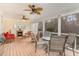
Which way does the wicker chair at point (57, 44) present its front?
away from the camera

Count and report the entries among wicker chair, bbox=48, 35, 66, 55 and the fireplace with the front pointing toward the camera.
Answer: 1

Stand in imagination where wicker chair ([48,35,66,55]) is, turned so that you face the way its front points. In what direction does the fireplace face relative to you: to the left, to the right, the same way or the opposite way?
the opposite way

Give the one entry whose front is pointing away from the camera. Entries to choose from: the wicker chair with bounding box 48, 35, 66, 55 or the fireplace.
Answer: the wicker chair

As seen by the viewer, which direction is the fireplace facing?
toward the camera
